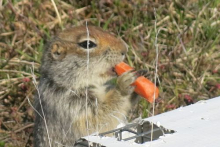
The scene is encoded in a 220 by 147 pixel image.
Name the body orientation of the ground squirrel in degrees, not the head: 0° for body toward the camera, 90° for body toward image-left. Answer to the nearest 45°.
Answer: approximately 270°
